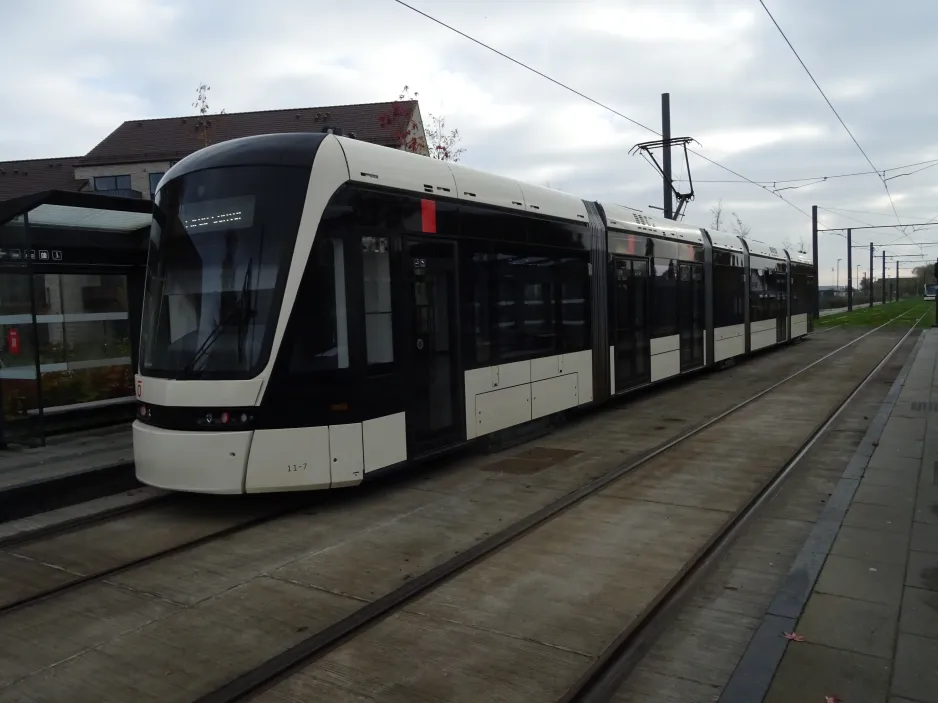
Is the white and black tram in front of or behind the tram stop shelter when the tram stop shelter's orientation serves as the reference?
in front

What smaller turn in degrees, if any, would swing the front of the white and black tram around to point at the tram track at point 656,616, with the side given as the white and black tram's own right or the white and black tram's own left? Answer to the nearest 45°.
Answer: approximately 90° to the white and black tram's own left

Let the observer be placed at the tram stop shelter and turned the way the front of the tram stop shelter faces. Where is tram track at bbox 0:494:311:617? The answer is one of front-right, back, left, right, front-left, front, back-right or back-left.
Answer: front-right

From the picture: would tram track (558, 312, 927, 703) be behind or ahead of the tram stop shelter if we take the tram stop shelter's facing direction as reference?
ahead

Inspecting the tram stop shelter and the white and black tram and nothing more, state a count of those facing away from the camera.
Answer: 0

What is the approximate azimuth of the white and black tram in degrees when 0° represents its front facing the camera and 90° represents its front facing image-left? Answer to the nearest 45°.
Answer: approximately 45°

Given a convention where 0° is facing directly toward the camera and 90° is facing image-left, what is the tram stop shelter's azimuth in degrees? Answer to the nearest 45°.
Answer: approximately 315°

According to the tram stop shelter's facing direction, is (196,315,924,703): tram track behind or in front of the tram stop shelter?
in front
